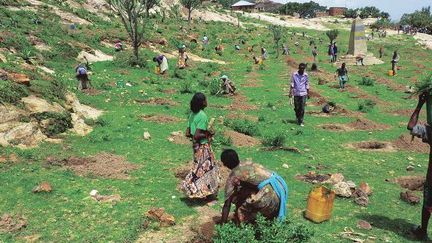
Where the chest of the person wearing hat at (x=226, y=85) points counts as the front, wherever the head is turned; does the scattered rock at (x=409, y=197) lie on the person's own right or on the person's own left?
on the person's own left

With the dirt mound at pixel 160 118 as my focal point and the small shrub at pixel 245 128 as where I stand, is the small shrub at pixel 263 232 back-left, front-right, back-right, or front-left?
back-left

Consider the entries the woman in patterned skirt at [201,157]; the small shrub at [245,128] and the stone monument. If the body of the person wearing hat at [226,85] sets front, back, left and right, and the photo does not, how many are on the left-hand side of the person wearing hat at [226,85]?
2

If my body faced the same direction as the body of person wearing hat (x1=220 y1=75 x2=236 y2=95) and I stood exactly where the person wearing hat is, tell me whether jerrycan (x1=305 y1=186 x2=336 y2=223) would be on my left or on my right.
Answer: on my left

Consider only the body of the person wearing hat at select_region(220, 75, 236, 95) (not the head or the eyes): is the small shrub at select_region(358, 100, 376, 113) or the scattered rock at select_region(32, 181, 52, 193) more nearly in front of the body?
the scattered rock

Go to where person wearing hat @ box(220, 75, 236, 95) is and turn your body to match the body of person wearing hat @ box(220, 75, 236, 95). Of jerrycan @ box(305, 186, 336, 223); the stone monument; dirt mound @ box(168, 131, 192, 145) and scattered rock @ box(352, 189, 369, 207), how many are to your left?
3

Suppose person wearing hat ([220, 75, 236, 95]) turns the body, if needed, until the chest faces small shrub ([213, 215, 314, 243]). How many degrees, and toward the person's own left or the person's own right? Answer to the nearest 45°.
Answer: approximately 90° to the person's own left

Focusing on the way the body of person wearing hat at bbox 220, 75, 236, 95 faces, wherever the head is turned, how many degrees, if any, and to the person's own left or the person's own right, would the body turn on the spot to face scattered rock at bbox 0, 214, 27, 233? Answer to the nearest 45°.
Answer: approximately 90° to the person's own left

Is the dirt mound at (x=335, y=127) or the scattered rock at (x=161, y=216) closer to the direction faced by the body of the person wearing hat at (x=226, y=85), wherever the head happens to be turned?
the scattered rock

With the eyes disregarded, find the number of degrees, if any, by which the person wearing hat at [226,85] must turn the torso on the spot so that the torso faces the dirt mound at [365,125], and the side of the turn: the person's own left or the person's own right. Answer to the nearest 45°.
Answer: approximately 135° to the person's own left

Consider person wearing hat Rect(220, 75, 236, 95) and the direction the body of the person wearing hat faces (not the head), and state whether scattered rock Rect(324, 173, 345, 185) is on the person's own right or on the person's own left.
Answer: on the person's own left

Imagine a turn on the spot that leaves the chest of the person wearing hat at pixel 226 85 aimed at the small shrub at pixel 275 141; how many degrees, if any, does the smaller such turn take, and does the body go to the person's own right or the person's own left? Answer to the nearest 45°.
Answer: approximately 90° to the person's own left

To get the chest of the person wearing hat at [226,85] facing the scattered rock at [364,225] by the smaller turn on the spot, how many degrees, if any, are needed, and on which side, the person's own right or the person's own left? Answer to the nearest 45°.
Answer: approximately 90° to the person's own left

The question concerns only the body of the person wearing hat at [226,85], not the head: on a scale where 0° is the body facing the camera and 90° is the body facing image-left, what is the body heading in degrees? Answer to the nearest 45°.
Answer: approximately 90°

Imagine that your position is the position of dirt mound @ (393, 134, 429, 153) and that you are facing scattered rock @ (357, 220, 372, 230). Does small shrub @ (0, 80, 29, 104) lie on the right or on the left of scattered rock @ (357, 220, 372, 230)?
right
